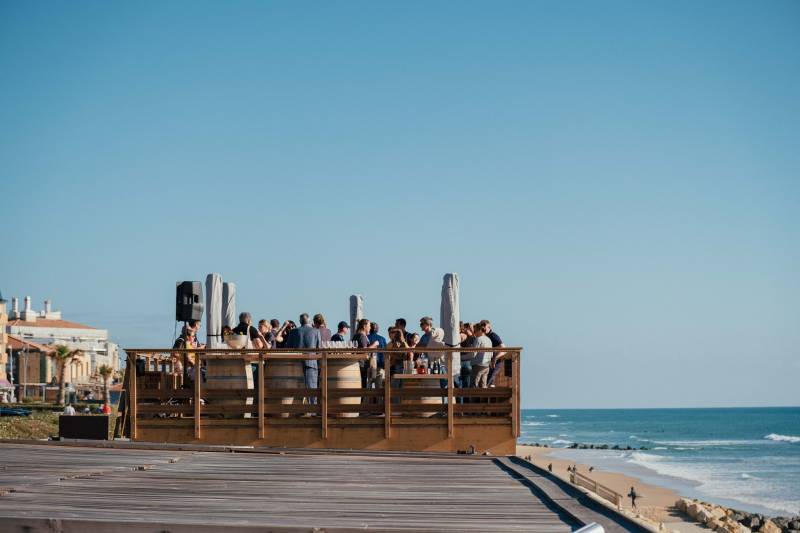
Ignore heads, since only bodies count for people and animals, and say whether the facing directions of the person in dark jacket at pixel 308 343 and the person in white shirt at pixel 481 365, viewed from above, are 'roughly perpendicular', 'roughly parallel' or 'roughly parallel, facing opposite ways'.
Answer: roughly perpendicular

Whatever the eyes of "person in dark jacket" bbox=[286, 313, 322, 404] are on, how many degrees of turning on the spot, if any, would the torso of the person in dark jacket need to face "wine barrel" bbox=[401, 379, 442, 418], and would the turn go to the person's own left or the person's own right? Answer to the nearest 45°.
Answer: approximately 135° to the person's own right

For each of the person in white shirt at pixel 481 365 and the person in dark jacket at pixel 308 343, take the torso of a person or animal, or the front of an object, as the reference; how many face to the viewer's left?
1

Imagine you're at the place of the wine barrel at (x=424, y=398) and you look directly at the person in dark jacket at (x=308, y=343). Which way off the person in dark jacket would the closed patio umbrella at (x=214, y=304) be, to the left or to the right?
right

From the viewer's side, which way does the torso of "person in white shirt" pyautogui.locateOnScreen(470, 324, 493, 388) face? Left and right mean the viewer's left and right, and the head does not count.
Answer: facing to the left of the viewer

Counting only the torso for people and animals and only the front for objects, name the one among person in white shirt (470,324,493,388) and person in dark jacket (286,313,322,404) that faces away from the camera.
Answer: the person in dark jacket

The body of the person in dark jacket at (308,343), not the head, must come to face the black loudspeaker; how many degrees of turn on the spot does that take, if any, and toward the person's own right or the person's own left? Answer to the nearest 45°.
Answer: approximately 45° to the person's own left

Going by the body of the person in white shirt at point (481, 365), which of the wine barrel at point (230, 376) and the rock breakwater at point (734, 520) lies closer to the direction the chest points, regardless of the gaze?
the wine barrel

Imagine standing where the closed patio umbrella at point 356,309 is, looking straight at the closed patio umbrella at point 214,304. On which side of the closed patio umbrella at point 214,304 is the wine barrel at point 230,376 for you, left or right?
left

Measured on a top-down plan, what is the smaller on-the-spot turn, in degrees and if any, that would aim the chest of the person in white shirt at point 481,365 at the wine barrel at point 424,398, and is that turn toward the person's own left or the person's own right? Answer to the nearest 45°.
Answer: approximately 45° to the person's own left

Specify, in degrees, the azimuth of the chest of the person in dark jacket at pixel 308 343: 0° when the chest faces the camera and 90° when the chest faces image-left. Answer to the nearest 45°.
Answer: approximately 180°

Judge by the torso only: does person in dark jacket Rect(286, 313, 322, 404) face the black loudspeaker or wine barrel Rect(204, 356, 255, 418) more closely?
the black loudspeaker
